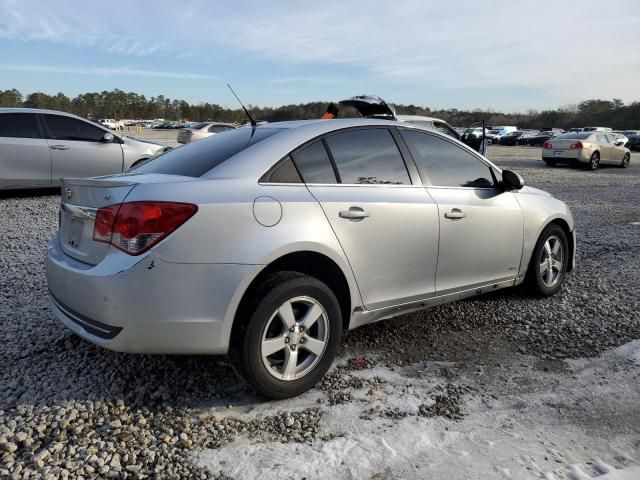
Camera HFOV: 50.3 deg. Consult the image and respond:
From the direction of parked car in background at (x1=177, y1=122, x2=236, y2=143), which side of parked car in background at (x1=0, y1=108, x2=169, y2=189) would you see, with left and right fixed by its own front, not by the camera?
left

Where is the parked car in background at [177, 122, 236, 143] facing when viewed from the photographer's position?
facing away from the viewer and to the right of the viewer

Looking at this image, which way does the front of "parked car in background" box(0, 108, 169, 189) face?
to the viewer's right

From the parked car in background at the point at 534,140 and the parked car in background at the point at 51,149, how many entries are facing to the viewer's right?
1

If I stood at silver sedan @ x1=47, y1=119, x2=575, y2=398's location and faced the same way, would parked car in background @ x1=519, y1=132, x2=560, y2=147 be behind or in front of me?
in front

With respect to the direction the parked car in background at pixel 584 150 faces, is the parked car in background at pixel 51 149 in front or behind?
behind

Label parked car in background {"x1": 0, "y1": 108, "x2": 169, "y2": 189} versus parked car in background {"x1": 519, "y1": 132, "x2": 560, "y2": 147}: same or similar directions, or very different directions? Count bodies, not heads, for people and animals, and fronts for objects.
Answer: very different directions

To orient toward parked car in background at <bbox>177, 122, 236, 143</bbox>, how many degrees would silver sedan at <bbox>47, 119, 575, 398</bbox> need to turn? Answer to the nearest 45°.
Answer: approximately 45° to its left

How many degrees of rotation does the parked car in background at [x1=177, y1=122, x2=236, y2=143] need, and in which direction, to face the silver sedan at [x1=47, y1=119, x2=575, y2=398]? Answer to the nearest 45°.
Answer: approximately 135° to its right

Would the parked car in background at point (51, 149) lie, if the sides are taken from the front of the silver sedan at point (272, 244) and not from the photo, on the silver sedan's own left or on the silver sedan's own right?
on the silver sedan's own left

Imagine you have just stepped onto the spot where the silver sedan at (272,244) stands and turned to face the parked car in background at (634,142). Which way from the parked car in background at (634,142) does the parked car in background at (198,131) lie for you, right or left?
left

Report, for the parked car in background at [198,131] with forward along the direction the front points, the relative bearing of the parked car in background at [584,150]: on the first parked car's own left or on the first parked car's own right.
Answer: on the first parked car's own right
